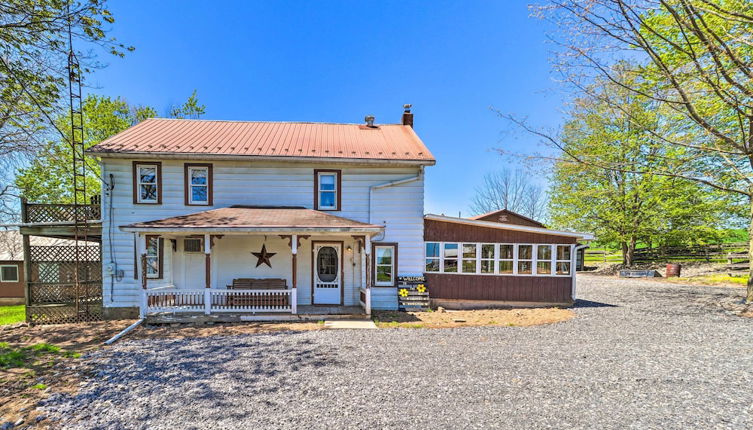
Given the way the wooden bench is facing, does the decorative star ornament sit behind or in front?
behind

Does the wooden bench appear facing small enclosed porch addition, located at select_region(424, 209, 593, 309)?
no

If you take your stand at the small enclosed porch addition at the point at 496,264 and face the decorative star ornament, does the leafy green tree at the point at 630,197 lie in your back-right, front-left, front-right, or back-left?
back-right

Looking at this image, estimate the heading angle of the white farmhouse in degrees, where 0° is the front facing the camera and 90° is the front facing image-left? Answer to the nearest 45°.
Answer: approximately 0°

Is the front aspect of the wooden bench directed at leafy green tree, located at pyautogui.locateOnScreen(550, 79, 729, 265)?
no

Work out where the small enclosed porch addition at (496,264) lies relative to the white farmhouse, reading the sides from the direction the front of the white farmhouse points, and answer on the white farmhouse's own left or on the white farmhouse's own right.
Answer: on the white farmhouse's own left

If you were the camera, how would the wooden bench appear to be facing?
facing the viewer
